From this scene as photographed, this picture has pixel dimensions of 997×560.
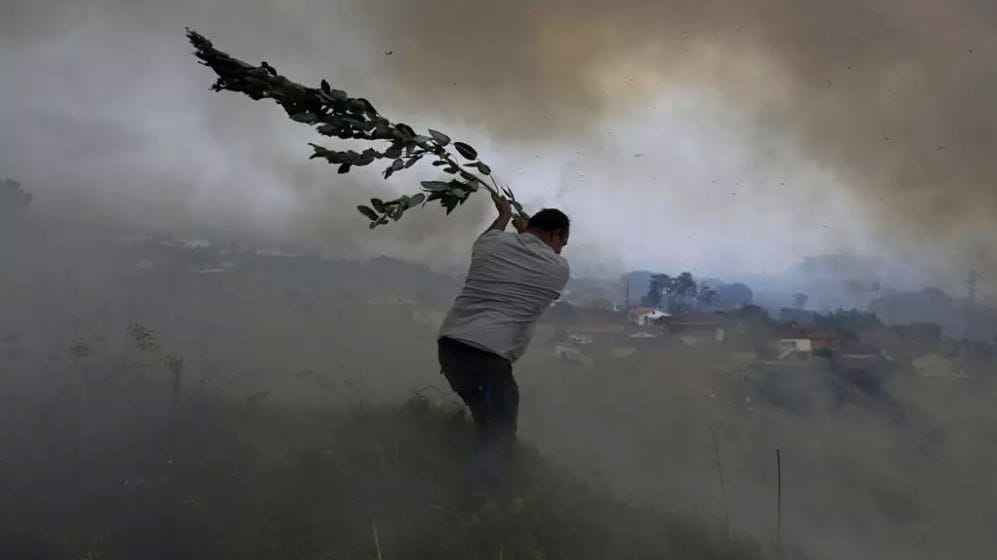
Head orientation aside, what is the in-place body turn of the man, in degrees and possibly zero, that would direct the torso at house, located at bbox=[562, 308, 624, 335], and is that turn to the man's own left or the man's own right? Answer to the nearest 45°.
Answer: approximately 45° to the man's own left

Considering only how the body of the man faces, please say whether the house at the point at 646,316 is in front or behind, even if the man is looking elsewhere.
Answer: in front

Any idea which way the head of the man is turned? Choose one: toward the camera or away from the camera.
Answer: away from the camera

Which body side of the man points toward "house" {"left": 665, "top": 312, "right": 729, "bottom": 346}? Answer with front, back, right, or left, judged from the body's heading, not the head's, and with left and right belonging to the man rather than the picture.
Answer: front

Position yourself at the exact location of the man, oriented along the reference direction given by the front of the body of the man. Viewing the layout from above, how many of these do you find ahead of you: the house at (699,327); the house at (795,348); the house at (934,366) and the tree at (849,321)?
4

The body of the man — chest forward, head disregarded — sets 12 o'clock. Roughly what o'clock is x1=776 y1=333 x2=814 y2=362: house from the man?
The house is roughly at 12 o'clock from the man.

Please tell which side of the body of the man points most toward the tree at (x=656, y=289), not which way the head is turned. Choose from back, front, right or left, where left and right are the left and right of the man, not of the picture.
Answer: front

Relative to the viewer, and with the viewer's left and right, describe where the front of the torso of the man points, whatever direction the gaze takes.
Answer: facing away from the viewer and to the right of the viewer

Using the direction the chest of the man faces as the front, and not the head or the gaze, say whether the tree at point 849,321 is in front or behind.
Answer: in front
